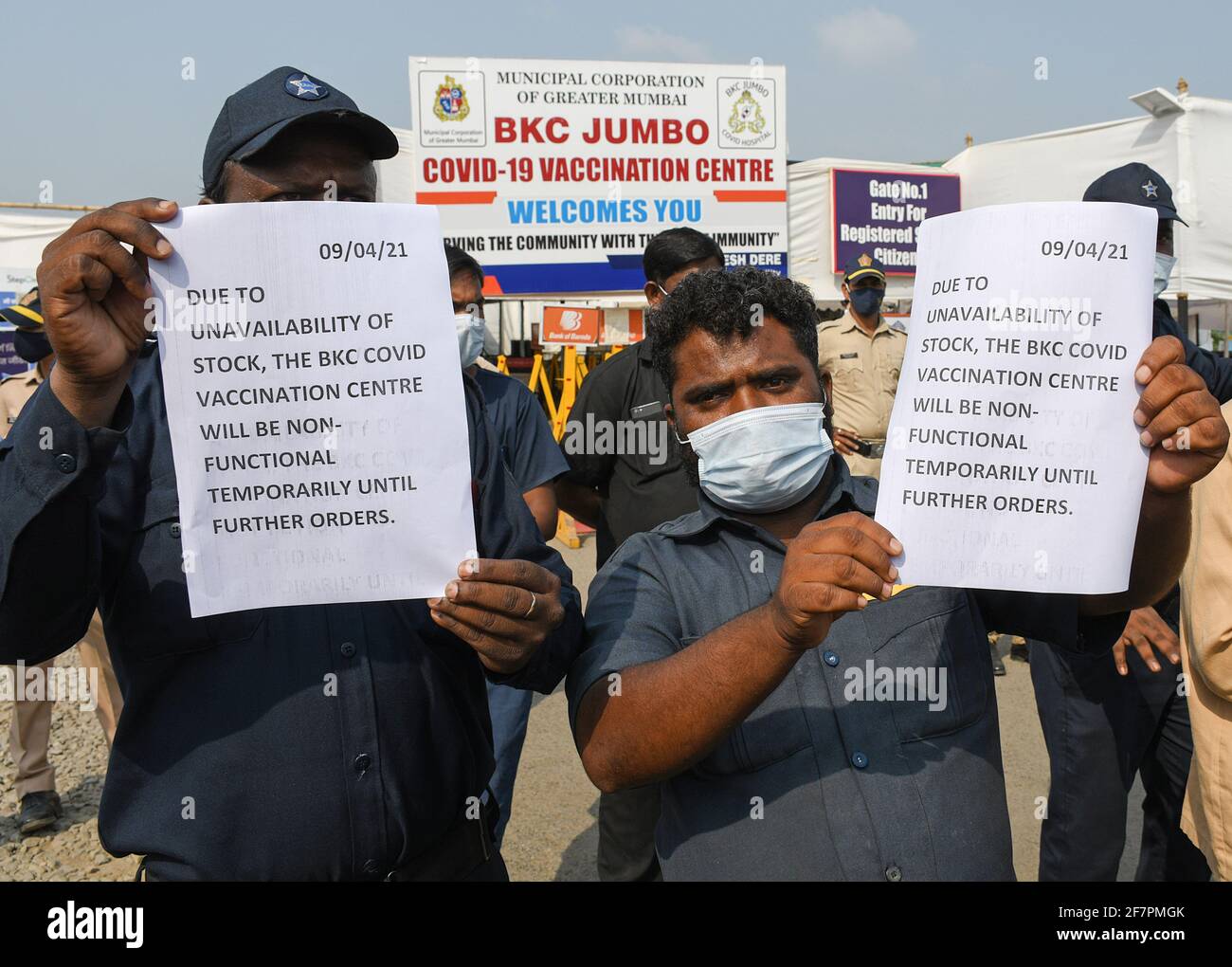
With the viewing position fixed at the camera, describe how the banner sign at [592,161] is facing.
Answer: facing the viewer

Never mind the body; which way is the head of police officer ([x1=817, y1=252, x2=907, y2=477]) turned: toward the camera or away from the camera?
toward the camera

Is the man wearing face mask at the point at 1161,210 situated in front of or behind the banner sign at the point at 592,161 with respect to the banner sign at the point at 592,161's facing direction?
in front

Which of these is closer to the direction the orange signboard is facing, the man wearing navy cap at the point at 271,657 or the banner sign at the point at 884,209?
the man wearing navy cap

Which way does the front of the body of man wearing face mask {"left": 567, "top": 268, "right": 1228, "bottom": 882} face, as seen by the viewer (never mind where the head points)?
toward the camera

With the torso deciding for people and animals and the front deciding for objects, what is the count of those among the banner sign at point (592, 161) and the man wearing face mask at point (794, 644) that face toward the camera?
2

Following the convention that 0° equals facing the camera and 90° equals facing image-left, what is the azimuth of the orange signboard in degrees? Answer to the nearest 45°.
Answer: approximately 0°
